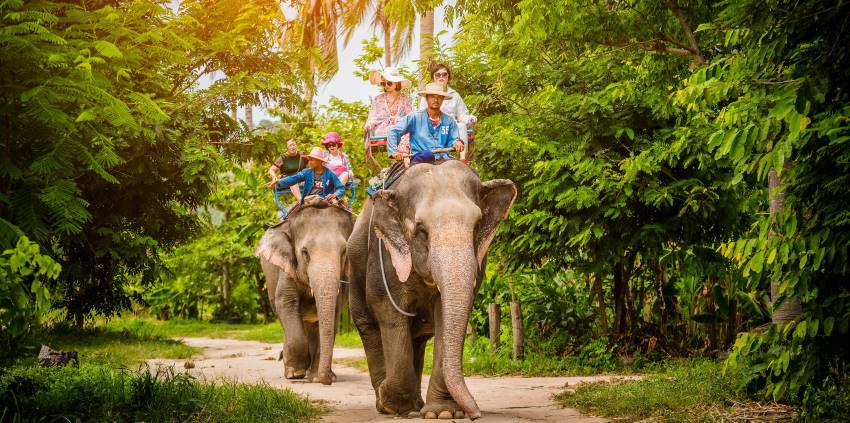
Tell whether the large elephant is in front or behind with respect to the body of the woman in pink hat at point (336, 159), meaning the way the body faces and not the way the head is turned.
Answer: in front

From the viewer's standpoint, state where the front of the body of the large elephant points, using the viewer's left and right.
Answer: facing the viewer and to the right of the viewer

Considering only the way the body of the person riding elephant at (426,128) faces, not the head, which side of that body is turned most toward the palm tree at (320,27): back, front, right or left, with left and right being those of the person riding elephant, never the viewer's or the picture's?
back

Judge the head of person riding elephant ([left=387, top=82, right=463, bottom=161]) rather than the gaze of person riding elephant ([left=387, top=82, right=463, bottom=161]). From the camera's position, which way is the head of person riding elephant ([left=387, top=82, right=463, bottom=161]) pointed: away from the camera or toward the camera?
toward the camera

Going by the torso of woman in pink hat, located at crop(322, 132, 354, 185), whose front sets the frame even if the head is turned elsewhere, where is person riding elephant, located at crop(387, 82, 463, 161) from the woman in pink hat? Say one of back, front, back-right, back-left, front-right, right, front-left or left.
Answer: front

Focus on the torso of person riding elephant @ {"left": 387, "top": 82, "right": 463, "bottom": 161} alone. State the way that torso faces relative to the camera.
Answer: toward the camera

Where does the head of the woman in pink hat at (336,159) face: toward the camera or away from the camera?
toward the camera

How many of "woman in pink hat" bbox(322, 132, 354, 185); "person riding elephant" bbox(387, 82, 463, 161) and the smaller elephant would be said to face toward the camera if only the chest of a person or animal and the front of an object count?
3

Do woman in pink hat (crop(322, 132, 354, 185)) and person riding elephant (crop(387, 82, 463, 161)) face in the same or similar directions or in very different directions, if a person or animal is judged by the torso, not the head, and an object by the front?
same or similar directions

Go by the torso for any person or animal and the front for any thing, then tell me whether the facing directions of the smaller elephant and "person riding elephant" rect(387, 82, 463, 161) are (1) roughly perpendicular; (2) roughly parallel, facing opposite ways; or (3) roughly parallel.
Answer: roughly parallel

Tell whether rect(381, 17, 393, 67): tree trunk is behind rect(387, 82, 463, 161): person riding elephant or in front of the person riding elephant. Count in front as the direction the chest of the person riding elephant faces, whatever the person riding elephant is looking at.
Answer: behind

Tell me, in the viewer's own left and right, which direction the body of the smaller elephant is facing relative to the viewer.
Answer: facing the viewer

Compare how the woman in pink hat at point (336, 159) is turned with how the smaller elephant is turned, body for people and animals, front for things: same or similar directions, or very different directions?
same or similar directions

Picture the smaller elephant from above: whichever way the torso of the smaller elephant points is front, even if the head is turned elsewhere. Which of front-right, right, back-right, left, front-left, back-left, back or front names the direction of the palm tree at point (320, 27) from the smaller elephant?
back

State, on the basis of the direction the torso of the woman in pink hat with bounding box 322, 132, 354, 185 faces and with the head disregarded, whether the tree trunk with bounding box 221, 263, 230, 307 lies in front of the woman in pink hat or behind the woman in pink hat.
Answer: behind
